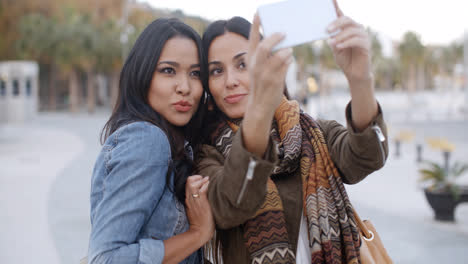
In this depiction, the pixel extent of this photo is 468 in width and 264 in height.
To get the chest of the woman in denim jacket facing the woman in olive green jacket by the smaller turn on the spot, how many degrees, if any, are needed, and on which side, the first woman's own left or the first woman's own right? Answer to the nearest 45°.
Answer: approximately 45° to the first woman's own left

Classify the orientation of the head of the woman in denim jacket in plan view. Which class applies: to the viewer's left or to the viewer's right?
to the viewer's right

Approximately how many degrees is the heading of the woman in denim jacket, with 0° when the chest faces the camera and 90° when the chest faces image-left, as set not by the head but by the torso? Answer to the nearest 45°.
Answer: approximately 315°
